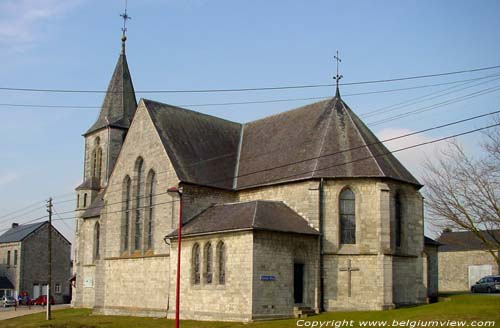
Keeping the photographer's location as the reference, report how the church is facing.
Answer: facing away from the viewer and to the left of the viewer

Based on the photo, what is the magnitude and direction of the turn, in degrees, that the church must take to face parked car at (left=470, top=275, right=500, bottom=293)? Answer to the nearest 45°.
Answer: approximately 90° to its right
